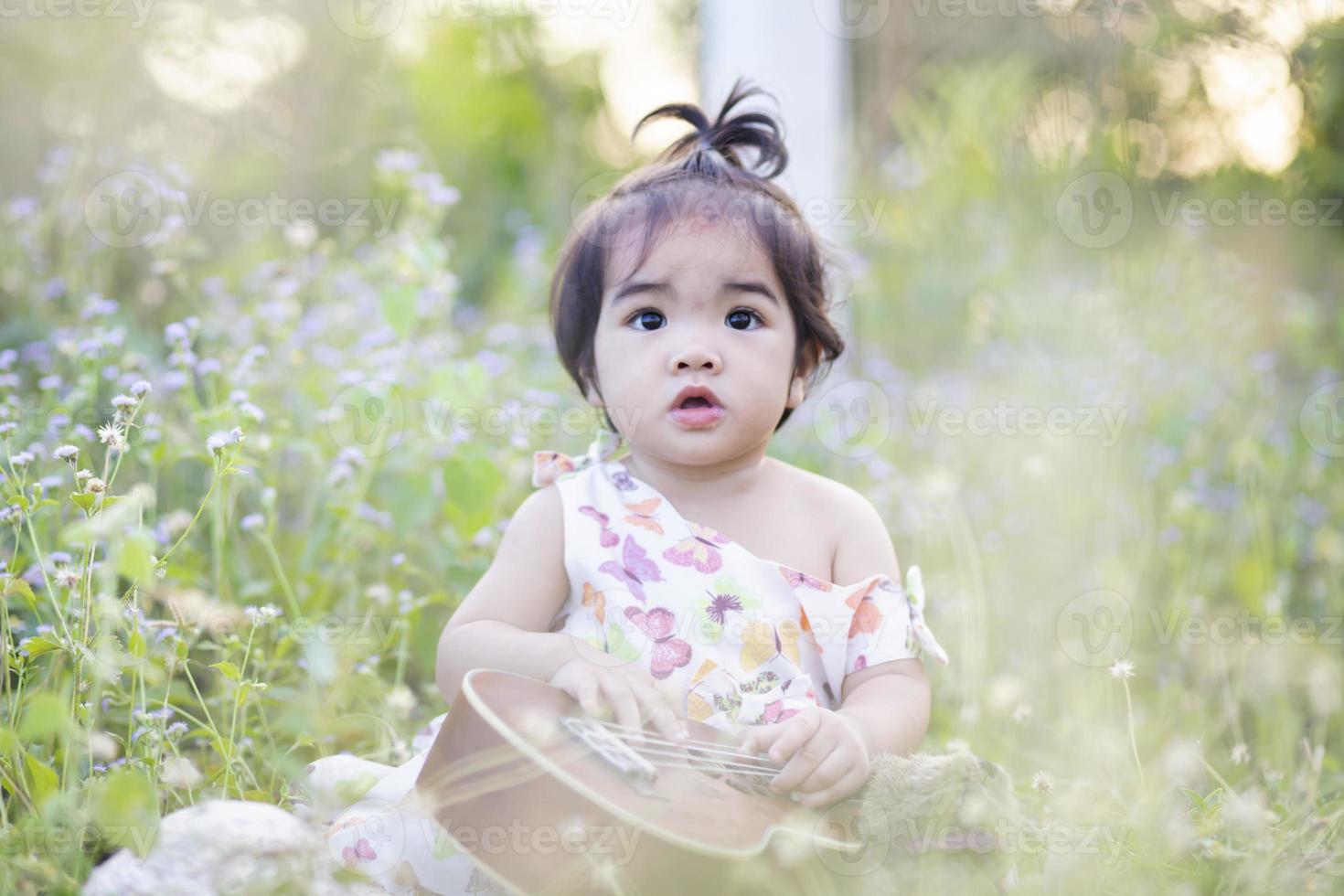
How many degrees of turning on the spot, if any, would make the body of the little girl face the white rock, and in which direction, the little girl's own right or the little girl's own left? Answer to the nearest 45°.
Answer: approximately 45° to the little girl's own right

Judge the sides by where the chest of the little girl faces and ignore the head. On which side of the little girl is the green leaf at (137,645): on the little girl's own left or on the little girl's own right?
on the little girl's own right

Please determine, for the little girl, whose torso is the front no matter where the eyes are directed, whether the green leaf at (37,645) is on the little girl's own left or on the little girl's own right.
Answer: on the little girl's own right

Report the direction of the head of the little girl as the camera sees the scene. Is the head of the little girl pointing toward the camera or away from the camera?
toward the camera

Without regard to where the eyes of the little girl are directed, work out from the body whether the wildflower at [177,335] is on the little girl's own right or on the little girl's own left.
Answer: on the little girl's own right

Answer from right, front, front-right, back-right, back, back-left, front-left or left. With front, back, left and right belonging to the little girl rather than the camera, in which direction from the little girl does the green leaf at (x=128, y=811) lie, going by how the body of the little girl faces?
front-right

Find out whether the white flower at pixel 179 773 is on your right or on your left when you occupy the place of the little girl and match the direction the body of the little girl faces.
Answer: on your right

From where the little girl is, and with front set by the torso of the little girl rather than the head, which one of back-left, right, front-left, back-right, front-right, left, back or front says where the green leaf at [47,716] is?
front-right

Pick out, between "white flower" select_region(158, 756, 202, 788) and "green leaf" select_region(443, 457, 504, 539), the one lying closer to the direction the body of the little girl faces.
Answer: the white flower
